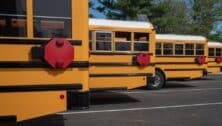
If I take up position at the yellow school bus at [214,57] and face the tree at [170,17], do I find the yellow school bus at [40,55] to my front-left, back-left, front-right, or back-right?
back-left

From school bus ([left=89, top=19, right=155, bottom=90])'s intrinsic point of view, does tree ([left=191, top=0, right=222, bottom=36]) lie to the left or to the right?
on its right

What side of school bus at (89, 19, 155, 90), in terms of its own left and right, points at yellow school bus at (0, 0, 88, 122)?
left

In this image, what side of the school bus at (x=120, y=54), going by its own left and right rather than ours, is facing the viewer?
left

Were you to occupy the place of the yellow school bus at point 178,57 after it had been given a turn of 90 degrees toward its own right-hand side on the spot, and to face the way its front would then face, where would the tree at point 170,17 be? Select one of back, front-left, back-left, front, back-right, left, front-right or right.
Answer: front-right

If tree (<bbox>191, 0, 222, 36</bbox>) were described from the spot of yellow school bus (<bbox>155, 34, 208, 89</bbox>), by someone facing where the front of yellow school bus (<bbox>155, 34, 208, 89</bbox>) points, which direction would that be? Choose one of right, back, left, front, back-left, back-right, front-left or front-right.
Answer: back-right
